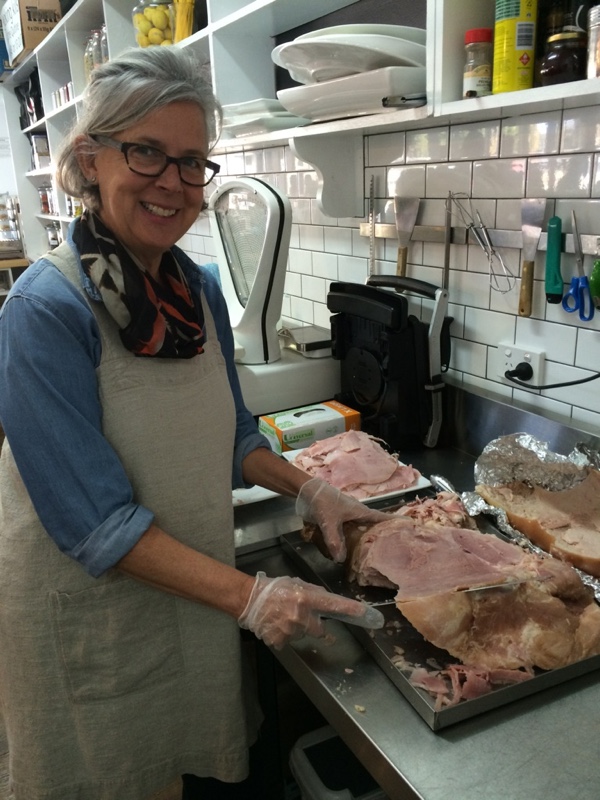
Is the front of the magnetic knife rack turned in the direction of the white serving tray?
yes

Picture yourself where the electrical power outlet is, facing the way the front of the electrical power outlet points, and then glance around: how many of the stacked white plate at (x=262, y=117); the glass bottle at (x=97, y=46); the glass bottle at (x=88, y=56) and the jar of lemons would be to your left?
0

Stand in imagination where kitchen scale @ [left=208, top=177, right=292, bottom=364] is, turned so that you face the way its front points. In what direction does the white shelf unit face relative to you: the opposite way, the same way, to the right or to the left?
the same way

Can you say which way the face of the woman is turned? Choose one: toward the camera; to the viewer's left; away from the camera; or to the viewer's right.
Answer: toward the camera

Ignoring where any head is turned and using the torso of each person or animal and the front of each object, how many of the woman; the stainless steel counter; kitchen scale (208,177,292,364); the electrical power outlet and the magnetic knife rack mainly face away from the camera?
0

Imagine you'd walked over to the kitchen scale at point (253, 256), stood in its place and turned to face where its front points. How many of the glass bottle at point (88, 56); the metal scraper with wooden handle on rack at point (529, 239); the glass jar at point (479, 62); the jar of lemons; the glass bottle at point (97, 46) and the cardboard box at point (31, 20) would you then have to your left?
2

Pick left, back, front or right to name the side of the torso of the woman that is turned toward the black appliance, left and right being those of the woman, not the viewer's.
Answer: left

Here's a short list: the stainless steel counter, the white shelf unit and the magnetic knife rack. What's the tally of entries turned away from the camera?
0

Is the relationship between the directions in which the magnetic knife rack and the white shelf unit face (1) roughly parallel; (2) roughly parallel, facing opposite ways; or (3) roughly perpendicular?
roughly parallel

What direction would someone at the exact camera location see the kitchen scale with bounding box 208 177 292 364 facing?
facing the viewer and to the left of the viewer

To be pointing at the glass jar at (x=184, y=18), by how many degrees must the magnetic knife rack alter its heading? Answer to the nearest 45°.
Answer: approximately 90° to its right

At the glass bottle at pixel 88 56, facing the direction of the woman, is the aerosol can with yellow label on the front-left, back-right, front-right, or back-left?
front-left

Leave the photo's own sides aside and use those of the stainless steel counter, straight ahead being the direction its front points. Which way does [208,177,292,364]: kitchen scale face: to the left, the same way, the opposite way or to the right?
the same way

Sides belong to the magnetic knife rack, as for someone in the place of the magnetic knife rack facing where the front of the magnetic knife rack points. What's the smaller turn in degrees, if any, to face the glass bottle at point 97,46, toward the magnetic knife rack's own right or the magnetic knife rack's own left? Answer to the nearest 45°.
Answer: approximately 90° to the magnetic knife rack's own right

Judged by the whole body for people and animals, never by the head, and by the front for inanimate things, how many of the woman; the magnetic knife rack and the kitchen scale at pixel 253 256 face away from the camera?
0
